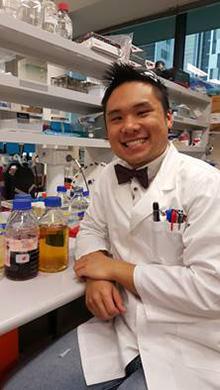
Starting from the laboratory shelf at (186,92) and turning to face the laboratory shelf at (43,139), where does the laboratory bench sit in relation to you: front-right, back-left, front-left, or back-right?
front-left

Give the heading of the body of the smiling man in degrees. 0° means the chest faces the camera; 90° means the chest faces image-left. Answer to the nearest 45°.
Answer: approximately 45°

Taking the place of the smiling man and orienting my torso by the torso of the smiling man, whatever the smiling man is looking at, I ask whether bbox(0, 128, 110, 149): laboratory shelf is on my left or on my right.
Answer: on my right
